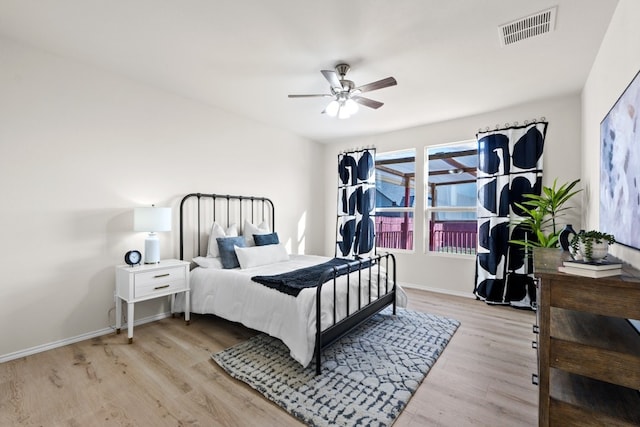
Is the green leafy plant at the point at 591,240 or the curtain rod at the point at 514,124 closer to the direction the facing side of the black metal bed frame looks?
the green leafy plant

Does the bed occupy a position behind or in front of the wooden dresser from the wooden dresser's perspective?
in front

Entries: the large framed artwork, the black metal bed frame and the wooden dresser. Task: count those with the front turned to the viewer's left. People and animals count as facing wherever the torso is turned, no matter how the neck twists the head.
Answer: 2

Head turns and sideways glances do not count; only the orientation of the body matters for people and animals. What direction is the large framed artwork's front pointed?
to the viewer's left

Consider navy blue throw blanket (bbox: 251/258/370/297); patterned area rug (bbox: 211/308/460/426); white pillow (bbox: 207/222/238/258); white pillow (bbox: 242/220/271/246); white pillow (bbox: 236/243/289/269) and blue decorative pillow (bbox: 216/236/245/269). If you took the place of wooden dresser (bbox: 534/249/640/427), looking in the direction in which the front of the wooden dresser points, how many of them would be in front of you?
6

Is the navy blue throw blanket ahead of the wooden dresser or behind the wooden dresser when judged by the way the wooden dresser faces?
ahead

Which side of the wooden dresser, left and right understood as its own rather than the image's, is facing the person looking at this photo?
left

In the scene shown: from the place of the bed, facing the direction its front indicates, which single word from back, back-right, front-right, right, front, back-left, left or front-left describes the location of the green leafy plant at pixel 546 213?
front-left

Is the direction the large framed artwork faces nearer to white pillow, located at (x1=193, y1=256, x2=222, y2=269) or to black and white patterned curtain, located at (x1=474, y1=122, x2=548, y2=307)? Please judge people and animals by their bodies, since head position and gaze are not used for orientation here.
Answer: the white pillow

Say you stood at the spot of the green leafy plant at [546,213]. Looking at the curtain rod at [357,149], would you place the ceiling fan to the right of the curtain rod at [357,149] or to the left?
left
